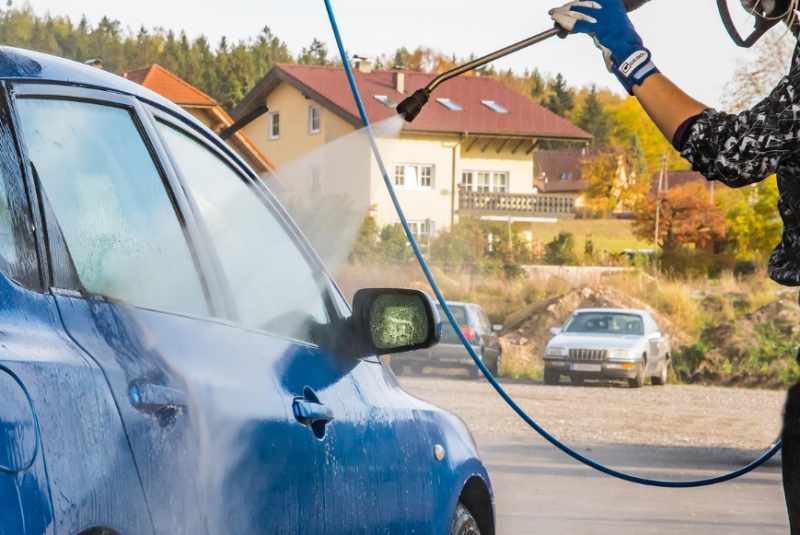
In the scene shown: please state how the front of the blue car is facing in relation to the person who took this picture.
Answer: facing away from the viewer and to the right of the viewer

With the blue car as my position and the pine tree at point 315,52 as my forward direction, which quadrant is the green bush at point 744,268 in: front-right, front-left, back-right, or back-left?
front-right

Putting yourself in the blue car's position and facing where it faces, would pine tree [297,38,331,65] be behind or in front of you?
in front

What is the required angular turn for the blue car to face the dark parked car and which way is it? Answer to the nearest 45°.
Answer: approximately 45° to its left

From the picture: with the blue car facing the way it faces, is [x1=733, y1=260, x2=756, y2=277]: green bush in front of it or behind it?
in front

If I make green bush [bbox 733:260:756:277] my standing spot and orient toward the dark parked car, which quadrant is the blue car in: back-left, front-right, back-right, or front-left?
front-left

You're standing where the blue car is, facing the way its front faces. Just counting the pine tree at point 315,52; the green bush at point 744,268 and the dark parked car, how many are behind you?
0
